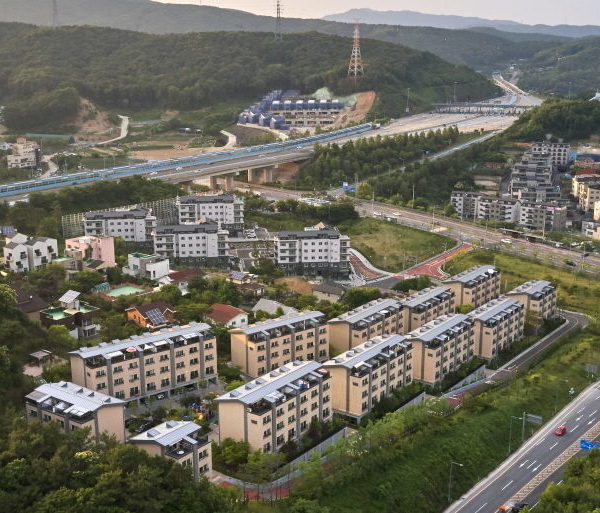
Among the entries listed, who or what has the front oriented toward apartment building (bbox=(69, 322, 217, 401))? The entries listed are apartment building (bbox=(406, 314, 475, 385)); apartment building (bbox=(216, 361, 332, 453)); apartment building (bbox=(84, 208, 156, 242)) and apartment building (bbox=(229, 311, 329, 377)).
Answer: apartment building (bbox=(84, 208, 156, 242))

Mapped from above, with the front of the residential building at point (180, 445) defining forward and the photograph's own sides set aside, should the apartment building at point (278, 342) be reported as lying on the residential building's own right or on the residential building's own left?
on the residential building's own left

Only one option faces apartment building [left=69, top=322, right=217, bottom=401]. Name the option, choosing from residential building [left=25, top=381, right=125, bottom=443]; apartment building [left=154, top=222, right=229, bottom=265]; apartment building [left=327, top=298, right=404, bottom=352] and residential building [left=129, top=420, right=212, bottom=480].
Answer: apartment building [left=154, top=222, right=229, bottom=265]

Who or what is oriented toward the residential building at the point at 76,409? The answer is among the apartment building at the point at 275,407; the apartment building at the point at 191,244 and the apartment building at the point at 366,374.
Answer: the apartment building at the point at 191,244

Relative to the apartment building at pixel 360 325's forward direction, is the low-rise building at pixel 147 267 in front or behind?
behind

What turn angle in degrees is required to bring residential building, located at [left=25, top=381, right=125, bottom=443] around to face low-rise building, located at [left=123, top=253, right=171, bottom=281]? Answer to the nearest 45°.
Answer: approximately 135° to its right

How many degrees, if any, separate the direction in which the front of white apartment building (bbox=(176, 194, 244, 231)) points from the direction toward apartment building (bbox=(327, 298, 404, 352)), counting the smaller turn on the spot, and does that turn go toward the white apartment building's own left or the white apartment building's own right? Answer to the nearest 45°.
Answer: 0° — it already faces it

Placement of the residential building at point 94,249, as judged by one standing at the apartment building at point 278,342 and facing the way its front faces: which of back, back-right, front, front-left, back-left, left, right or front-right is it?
back

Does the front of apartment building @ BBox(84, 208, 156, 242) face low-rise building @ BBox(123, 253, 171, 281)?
yes

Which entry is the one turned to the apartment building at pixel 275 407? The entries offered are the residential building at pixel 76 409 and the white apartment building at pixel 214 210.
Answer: the white apartment building
